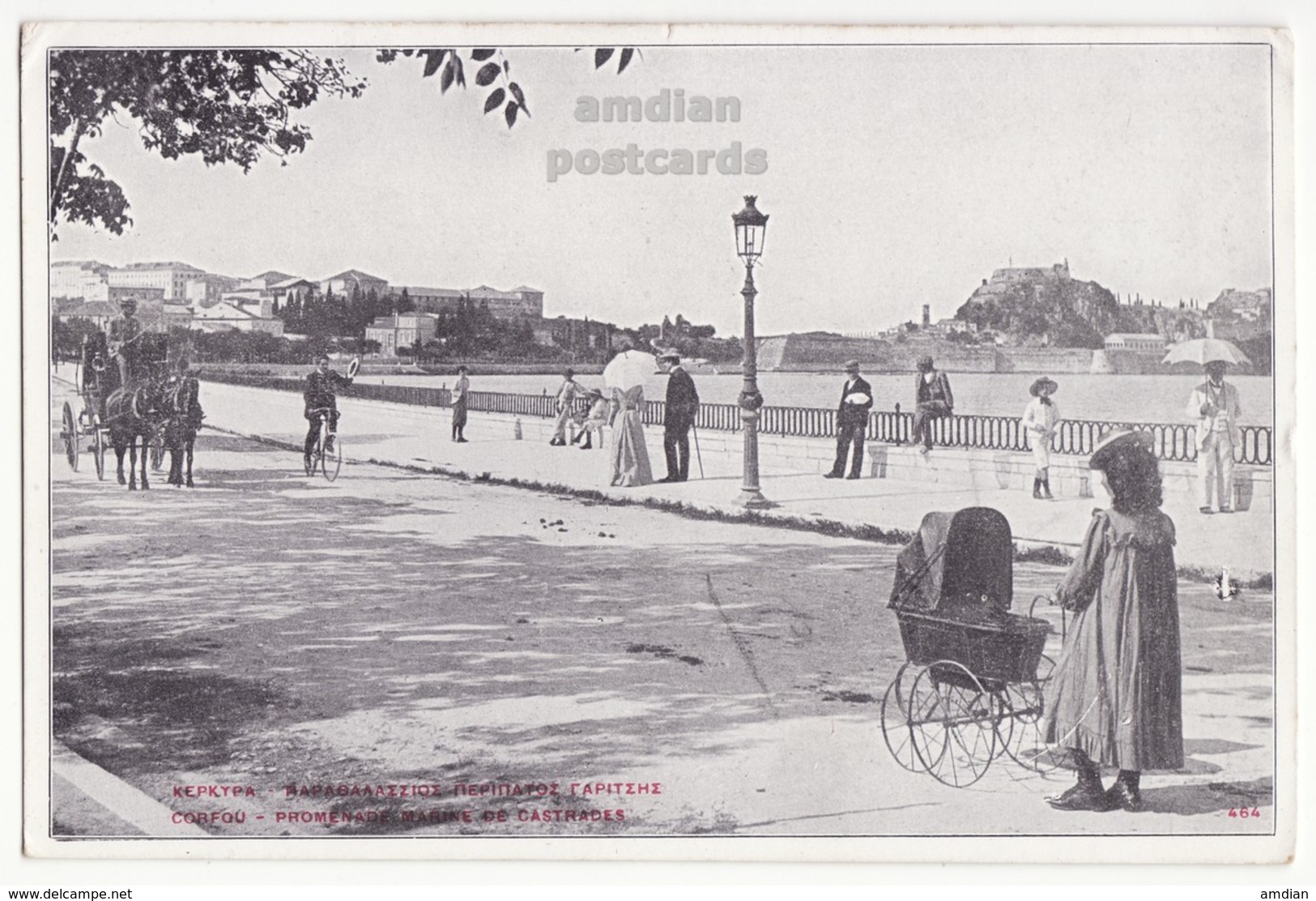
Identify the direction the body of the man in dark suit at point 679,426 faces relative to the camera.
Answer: to the viewer's left

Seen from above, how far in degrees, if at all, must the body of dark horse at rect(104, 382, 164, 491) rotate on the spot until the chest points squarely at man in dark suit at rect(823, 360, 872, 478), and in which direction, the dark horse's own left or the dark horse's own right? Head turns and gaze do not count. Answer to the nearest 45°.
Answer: approximately 45° to the dark horse's own left

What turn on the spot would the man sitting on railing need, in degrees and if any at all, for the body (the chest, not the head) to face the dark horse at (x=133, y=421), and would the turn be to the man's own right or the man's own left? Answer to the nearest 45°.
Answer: approximately 45° to the man's own right
